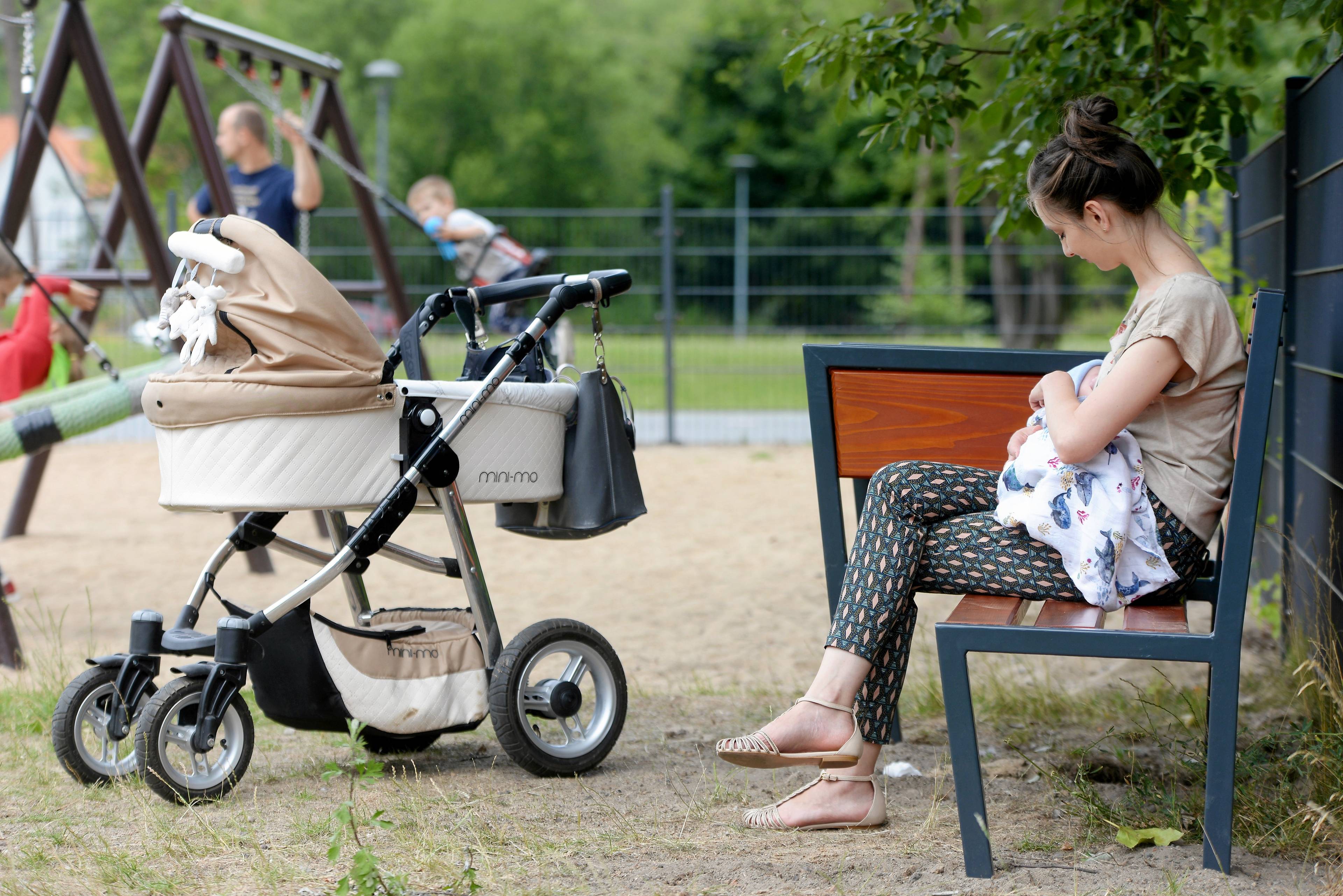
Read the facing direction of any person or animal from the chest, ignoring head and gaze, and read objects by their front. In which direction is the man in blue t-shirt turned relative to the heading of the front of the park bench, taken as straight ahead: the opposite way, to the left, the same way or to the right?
to the left

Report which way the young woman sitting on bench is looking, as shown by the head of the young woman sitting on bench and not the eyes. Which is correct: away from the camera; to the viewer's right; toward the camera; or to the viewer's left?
to the viewer's left

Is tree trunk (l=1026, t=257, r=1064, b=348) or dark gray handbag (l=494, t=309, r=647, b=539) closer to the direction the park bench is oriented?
the dark gray handbag

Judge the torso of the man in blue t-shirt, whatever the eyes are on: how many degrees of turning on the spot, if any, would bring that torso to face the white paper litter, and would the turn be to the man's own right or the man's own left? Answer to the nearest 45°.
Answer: approximately 45° to the man's own left

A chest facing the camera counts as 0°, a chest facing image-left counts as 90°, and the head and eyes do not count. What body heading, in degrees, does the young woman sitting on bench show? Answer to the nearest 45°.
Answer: approximately 90°

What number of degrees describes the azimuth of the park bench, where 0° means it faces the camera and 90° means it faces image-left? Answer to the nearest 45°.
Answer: approximately 90°

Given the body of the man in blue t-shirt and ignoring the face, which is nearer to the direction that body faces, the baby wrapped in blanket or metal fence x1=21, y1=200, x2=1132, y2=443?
the baby wrapped in blanket

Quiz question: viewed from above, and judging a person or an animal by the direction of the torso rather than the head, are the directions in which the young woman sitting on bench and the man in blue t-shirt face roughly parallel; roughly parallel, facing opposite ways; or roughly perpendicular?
roughly perpendicular

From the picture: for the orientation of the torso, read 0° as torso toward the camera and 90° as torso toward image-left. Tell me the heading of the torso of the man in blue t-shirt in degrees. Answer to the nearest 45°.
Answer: approximately 45°

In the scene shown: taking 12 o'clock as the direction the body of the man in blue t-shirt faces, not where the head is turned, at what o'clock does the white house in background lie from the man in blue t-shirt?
The white house in background is roughly at 4 o'clock from the man in blue t-shirt.
